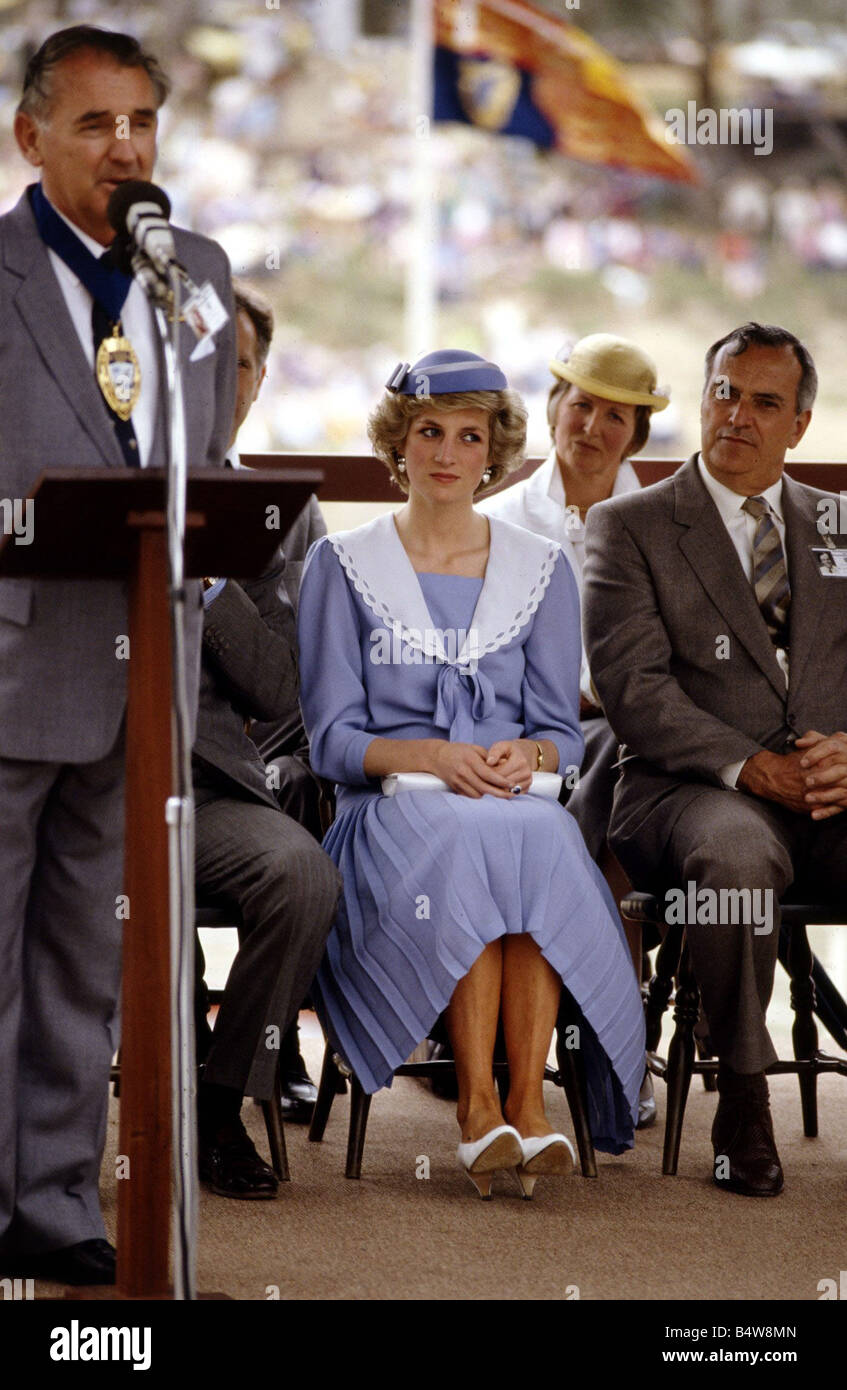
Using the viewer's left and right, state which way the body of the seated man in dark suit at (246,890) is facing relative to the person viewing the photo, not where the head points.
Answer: facing the viewer and to the right of the viewer

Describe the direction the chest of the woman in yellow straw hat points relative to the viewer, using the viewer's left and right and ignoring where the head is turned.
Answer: facing the viewer

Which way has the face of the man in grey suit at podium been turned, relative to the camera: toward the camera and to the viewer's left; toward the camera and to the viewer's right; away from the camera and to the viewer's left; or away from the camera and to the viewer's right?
toward the camera and to the viewer's right

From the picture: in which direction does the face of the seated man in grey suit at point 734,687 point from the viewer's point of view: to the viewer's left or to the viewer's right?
to the viewer's left

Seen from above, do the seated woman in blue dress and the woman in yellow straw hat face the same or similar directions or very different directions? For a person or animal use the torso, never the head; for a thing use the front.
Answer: same or similar directions
